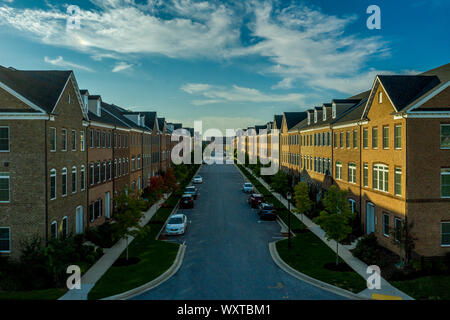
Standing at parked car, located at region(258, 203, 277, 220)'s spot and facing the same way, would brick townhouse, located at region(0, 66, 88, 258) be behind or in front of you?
behind

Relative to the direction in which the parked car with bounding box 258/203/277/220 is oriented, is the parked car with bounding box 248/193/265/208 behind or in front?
in front

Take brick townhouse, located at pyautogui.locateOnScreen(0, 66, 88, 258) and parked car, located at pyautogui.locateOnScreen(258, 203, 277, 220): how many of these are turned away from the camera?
1

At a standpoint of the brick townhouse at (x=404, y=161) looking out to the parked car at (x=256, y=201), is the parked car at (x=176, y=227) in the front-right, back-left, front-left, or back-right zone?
front-left

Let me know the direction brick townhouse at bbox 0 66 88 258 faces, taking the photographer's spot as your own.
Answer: facing the viewer and to the right of the viewer

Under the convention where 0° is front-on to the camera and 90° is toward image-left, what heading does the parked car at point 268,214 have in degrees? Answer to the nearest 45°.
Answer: approximately 180°

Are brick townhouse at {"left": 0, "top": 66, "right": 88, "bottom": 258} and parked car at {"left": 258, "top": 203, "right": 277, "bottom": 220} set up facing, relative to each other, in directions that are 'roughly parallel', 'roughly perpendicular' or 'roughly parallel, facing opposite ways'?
roughly perpendicular

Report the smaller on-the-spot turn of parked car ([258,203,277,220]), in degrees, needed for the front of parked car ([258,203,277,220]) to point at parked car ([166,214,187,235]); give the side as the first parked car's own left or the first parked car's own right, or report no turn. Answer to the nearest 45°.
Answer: approximately 135° to the first parked car's own left

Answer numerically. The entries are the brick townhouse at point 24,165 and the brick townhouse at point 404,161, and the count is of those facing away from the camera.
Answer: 0

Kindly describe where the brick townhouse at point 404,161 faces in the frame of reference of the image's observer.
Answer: facing the viewer and to the left of the viewer

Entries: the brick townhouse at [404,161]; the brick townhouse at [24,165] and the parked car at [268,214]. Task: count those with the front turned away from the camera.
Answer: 1

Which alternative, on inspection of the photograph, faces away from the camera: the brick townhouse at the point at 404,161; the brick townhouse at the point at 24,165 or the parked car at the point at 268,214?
the parked car
